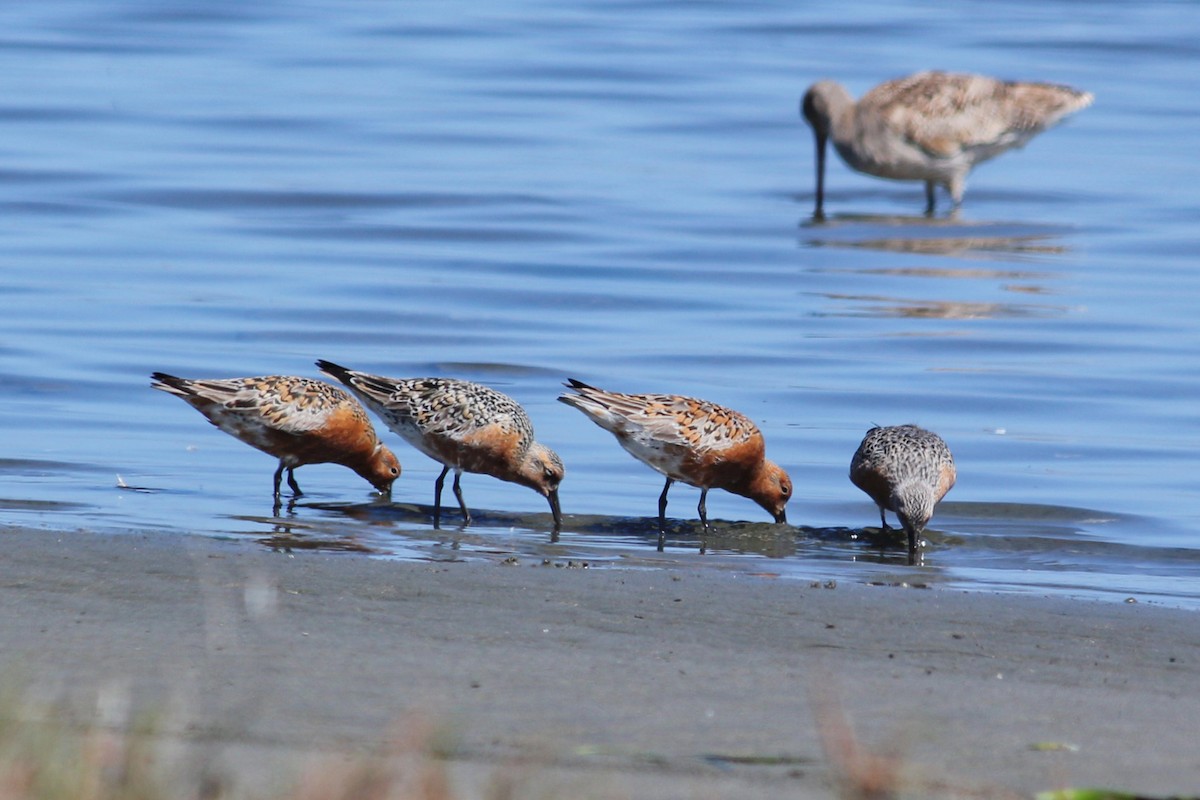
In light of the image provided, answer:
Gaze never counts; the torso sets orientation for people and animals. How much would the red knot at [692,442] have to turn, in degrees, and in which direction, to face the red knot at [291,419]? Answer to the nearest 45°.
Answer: approximately 180°

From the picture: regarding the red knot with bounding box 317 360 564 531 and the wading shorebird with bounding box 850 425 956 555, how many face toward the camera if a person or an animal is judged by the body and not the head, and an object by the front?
1

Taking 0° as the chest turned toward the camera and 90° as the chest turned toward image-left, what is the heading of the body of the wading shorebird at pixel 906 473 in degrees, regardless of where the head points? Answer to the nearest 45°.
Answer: approximately 0°

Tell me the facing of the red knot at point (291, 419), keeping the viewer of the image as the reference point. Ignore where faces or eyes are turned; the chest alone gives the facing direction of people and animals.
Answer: facing to the right of the viewer

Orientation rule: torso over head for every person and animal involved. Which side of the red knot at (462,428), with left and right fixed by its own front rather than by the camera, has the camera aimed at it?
right

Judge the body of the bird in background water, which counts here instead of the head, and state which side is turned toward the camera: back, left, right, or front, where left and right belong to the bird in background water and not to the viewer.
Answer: left

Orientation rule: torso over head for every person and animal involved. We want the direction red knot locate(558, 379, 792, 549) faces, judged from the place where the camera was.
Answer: facing to the right of the viewer

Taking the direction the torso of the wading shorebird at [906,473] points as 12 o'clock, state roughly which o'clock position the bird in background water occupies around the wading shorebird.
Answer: The bird in background water is roughly at 6 o'clock from the wading shorebird.

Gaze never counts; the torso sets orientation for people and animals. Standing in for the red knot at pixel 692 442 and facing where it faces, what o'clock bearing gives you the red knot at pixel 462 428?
the red knot at pixel 462 428 is roughly at 6 o'clock from the red knot at pixel 692 442.

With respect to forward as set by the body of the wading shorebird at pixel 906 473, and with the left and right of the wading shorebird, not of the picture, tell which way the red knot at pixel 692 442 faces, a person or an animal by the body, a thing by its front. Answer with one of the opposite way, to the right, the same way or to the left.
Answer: to the left

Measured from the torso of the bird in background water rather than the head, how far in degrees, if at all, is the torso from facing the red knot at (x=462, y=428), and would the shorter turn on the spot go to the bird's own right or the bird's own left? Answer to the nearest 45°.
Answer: approximately 90° to the bird's own left

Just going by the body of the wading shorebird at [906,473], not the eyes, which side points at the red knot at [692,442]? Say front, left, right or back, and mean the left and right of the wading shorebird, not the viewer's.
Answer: right

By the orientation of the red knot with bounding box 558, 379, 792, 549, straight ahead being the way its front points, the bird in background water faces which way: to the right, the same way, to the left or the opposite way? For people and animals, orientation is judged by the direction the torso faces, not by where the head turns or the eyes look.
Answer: the opposite way
